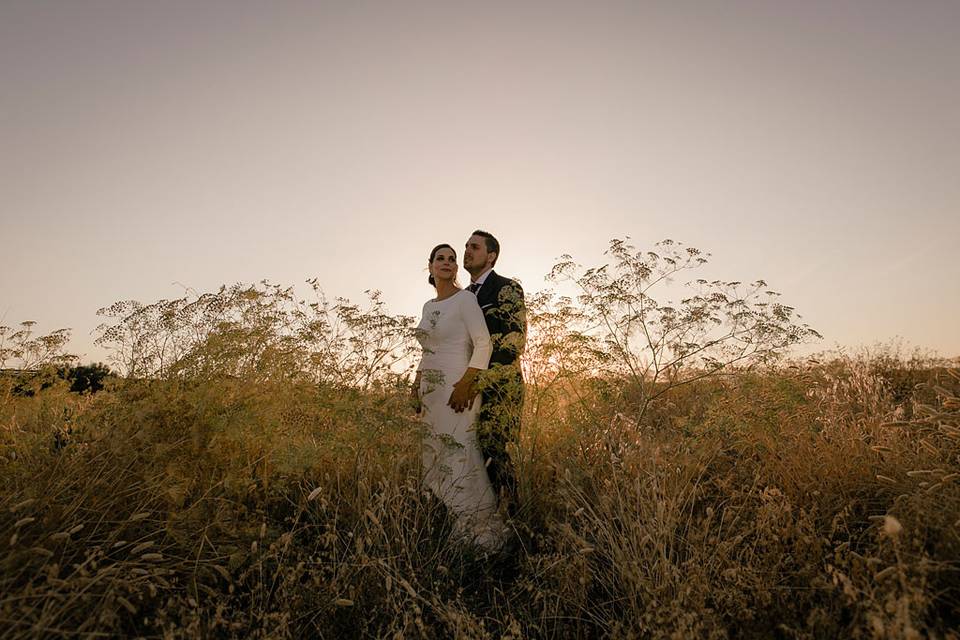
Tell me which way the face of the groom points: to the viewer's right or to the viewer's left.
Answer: to the viewer's left

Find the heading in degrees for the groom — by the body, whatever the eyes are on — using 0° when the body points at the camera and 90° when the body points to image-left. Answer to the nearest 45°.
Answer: approximately 45°
